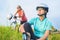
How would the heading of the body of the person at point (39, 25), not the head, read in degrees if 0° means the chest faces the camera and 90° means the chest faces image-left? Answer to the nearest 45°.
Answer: approximately 45°
